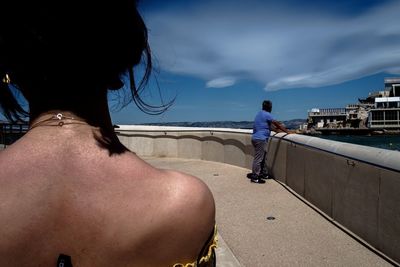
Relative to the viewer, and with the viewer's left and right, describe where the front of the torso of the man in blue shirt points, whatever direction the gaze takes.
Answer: facing away from the viewer and to the right of the viewer
